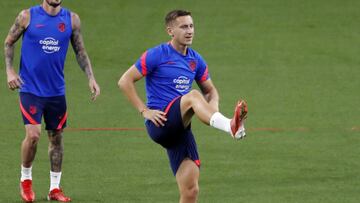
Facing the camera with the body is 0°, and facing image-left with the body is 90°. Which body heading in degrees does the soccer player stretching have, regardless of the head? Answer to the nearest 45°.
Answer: approximately 315°

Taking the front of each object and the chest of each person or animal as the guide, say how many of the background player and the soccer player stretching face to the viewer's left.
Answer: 0

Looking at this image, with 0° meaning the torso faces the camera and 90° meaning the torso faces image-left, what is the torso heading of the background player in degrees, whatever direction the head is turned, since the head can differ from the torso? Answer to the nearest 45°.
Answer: approximately 0°

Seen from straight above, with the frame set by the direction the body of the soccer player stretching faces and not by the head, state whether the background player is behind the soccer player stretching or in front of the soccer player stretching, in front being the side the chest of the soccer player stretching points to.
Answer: behind

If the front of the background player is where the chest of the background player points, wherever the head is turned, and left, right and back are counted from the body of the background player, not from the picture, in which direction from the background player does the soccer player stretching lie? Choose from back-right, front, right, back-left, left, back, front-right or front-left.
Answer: front-left
